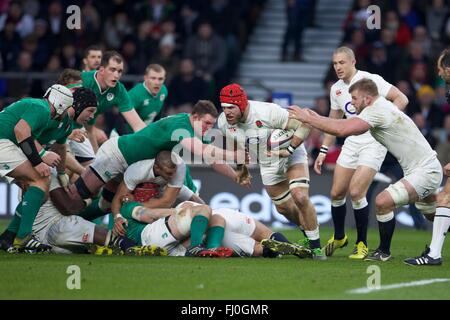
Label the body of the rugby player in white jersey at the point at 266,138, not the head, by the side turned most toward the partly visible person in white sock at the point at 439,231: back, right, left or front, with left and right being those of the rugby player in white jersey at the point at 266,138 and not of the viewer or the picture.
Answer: left

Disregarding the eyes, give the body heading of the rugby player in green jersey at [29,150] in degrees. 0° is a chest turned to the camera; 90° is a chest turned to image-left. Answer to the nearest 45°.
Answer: approximately 270°

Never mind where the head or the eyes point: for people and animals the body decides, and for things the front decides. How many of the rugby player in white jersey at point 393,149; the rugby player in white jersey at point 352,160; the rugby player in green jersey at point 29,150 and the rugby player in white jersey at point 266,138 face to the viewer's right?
1

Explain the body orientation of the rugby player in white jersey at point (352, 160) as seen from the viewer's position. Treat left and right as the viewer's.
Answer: facing the viewer and to the left of the viewer

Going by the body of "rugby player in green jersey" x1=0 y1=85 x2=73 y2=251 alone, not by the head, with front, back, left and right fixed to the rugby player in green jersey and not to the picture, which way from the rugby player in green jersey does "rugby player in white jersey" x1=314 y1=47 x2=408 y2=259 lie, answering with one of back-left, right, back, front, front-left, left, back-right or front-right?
front

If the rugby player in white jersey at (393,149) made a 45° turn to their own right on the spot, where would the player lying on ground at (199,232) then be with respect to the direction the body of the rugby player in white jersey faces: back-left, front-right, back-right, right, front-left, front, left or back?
front-left

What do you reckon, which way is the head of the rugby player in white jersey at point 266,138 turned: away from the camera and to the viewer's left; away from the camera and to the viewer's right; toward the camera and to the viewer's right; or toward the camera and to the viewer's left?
toward the camera and to the viewer's left

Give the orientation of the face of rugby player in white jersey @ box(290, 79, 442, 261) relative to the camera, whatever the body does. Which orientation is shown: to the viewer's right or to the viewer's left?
to the viewer's left

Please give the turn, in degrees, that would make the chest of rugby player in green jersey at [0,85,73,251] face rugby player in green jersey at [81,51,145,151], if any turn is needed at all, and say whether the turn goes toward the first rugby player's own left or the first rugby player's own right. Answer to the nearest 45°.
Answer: approximately 45° to the first rugby player's own left

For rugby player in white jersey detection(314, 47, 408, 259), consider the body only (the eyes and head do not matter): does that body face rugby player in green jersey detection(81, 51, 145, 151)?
no

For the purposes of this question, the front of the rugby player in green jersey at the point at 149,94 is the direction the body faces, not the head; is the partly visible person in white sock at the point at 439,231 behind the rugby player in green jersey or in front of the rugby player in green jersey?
in front

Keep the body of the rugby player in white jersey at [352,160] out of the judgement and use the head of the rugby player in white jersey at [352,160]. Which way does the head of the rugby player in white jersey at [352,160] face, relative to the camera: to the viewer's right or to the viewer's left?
to the viewer's left

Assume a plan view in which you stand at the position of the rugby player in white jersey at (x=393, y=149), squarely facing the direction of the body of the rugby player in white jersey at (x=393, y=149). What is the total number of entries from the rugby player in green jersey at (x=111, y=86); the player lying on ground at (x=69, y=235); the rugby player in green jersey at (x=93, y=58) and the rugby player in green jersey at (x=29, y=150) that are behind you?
0
